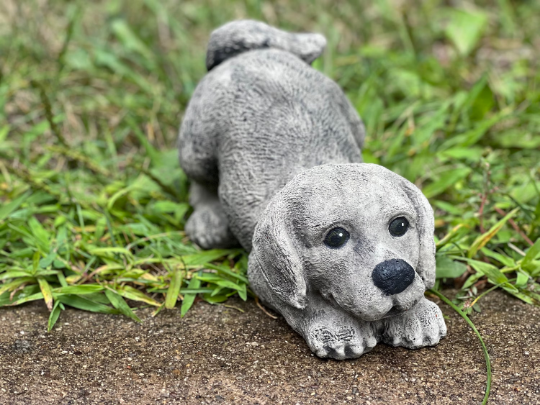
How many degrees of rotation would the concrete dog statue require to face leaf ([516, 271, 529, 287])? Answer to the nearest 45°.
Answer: approximately 45° to its left

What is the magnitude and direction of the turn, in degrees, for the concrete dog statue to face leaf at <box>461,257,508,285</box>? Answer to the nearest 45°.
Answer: approximately 90° to its left

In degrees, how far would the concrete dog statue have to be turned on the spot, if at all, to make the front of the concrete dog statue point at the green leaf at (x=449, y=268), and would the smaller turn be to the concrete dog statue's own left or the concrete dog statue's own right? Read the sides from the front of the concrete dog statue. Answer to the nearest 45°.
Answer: approximately 90° to the concrete dog statue's own left

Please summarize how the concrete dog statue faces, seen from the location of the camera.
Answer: facing the viewer and to the right of the viewer

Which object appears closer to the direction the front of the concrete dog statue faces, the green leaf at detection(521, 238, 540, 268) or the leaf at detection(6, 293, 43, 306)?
the green leaf
